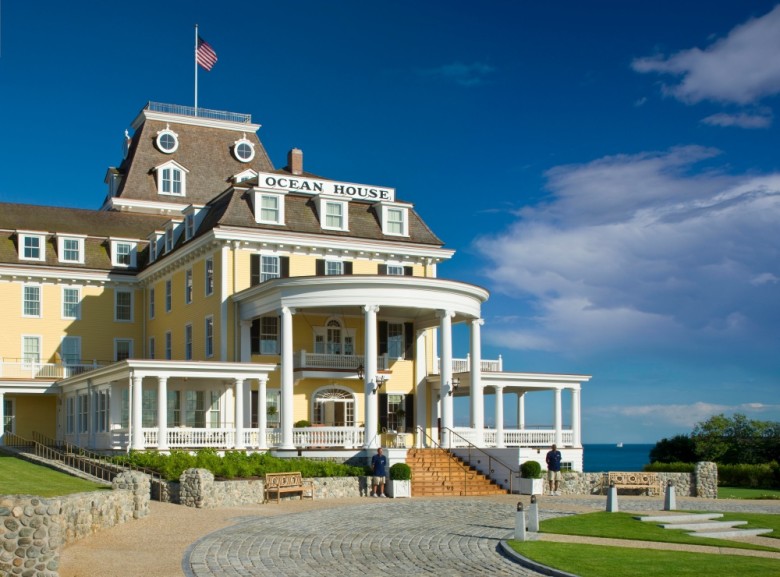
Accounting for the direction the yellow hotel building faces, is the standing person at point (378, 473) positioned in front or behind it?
in front

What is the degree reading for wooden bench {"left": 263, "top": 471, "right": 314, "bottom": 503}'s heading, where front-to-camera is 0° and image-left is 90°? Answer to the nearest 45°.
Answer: approximately 315°

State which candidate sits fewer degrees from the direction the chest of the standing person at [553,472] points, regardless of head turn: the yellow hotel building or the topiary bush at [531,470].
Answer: the topiary bush

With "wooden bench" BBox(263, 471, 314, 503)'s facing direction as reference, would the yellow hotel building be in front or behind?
behind

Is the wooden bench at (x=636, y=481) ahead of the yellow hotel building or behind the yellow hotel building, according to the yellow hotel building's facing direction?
ahead

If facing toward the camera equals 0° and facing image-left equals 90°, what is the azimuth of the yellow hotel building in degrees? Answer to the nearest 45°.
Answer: approximately 315°

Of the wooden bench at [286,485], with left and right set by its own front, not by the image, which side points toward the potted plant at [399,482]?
left

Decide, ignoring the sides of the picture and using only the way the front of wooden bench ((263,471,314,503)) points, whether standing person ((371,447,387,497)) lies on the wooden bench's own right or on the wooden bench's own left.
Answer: on the wooden bench's own left

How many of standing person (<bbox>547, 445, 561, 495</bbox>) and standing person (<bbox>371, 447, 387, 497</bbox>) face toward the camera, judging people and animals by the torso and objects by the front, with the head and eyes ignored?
2

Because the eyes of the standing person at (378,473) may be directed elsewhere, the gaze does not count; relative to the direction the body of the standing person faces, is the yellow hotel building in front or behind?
behind
